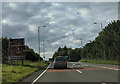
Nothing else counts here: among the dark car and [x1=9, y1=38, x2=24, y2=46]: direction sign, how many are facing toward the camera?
1

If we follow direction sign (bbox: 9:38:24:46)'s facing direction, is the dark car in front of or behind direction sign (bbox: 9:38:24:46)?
in front

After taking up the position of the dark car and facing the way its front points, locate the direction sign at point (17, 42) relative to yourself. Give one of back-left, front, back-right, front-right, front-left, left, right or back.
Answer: front-left

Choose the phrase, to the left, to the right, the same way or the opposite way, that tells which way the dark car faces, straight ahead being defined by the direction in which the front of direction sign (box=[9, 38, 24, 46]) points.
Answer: the opposite way

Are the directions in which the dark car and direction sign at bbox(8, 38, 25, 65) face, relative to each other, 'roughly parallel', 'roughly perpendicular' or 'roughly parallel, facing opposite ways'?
roughly parallel, facing opposite ways

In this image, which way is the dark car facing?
away from the camera

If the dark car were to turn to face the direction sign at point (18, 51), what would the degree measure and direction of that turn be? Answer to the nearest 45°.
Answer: approximately 45° to its left

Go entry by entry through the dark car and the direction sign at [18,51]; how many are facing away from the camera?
1

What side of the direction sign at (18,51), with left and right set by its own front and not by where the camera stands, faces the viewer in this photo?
front

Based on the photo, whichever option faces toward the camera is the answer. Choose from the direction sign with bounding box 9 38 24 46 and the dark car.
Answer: the direction sign
